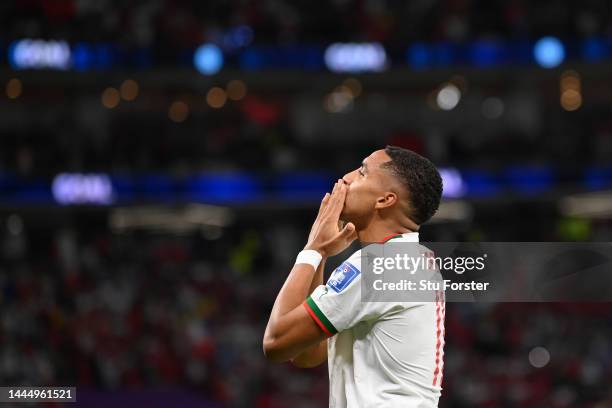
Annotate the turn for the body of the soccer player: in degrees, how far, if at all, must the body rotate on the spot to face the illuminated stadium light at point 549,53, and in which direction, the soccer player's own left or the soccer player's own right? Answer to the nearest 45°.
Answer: approximately 90° to the soccer player's own right

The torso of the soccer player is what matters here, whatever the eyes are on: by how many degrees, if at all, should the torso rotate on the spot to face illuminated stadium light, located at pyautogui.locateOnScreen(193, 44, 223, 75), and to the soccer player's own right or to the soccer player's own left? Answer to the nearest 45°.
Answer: approximately 90° to the soccer player's own right

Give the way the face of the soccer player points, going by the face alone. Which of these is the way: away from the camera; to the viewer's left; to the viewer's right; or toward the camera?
to the viewer's left

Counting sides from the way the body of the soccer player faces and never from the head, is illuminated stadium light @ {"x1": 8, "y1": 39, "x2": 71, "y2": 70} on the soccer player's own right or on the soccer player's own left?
on the soccer player's own right

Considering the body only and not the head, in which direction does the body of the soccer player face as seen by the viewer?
to the viewer's left
